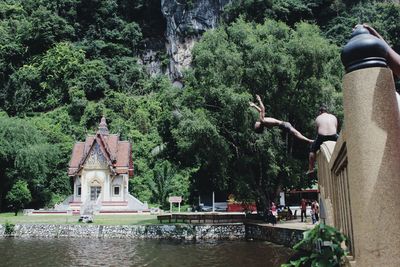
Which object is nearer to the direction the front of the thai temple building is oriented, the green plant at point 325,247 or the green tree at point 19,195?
the green plant

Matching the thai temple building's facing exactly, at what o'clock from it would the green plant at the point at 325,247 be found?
The green plant is roughly at 12 o'clock from the thai temple building.

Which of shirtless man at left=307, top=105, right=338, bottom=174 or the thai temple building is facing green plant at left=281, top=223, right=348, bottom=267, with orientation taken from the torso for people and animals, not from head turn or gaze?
the thai temple building

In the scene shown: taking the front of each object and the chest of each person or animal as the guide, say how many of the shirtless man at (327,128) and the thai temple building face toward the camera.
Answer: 1

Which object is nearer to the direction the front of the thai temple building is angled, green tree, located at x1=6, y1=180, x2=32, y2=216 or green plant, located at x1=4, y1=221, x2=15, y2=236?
the green plant

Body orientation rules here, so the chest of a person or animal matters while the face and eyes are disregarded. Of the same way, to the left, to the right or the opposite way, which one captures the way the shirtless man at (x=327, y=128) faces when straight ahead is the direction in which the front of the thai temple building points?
the opposite way

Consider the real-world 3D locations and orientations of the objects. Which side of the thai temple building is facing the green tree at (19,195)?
right

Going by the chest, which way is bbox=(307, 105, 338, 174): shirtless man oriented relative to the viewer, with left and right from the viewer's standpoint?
facing away from the viewer and to the left of the viewer
